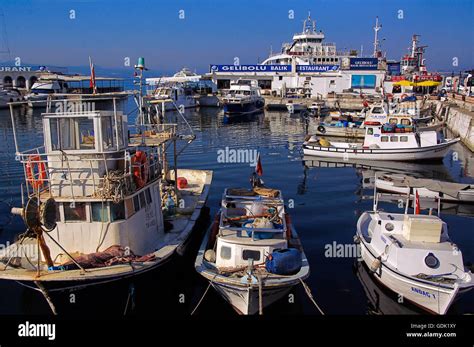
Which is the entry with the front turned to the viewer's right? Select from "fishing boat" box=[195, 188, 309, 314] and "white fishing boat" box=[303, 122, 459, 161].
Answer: the white fishing boat

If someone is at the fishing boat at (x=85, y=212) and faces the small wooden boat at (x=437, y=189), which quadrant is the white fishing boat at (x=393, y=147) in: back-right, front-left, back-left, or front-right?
front-left

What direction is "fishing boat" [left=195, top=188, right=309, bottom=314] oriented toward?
toward the camera

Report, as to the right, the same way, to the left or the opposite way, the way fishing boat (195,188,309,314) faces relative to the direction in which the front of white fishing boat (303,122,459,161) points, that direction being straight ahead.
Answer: to the right

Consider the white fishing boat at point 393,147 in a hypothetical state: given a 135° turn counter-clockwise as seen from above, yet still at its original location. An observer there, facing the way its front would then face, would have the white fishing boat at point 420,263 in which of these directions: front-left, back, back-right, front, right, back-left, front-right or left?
back-left

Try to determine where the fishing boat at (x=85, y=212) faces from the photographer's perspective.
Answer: facing the viewer and to the left of the viewer

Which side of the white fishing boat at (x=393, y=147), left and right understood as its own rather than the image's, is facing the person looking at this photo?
right

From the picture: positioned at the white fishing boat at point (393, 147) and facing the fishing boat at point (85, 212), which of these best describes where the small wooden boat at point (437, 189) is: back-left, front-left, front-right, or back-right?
front-left

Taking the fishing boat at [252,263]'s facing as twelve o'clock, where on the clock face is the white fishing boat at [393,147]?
The white fishing boat is roughly at 7 o'clock from the fishing boat.

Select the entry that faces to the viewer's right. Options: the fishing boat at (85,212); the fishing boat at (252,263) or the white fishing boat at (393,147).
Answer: the white fishing boat

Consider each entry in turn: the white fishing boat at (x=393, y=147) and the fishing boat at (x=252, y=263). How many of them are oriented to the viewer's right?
1
